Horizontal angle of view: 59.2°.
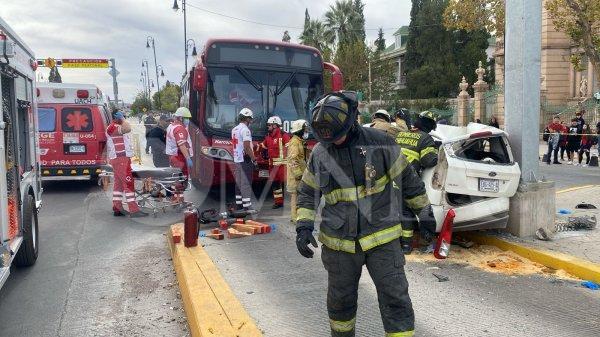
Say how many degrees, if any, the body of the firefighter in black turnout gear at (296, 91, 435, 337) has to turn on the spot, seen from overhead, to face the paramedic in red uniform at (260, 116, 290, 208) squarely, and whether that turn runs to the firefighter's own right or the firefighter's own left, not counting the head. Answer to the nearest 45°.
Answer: approximately 180°

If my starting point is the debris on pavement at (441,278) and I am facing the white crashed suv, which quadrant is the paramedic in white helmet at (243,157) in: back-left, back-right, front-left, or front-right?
front-left

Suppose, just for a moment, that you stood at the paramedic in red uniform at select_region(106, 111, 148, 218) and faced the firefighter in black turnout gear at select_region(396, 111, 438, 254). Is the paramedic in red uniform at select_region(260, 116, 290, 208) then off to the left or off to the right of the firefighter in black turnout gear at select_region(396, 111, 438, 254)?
left

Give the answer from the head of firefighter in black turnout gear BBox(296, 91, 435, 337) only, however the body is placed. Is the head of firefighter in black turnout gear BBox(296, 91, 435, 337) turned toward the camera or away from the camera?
toward the camera

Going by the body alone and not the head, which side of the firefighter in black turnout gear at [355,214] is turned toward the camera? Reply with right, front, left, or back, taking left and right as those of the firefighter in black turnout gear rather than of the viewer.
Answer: front
